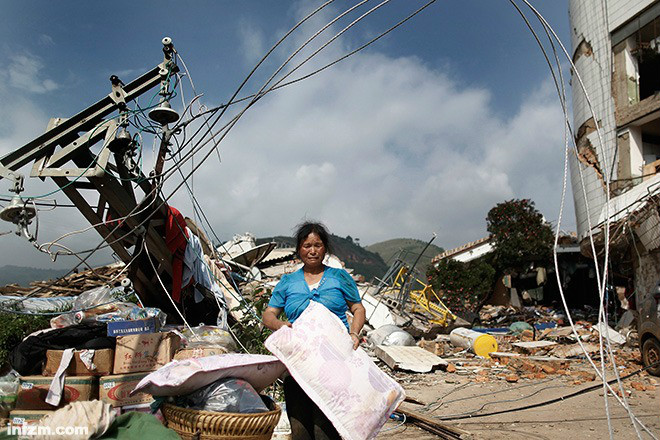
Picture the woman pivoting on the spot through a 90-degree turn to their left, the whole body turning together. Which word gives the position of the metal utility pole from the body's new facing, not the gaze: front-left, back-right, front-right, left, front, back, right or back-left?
back-left

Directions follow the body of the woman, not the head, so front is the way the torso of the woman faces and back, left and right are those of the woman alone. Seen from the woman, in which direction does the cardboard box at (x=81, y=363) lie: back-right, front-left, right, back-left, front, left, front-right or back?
back-right

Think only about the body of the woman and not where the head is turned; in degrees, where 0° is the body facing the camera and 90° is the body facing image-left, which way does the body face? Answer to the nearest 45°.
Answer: approximately 0°

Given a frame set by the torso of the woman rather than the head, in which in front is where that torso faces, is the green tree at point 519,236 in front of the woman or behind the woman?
behind

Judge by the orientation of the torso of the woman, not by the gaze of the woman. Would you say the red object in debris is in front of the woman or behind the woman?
behind

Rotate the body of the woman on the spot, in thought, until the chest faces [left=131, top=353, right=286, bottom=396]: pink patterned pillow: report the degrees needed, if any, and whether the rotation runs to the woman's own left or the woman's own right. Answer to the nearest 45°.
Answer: approximately 45° to the woman's own right
